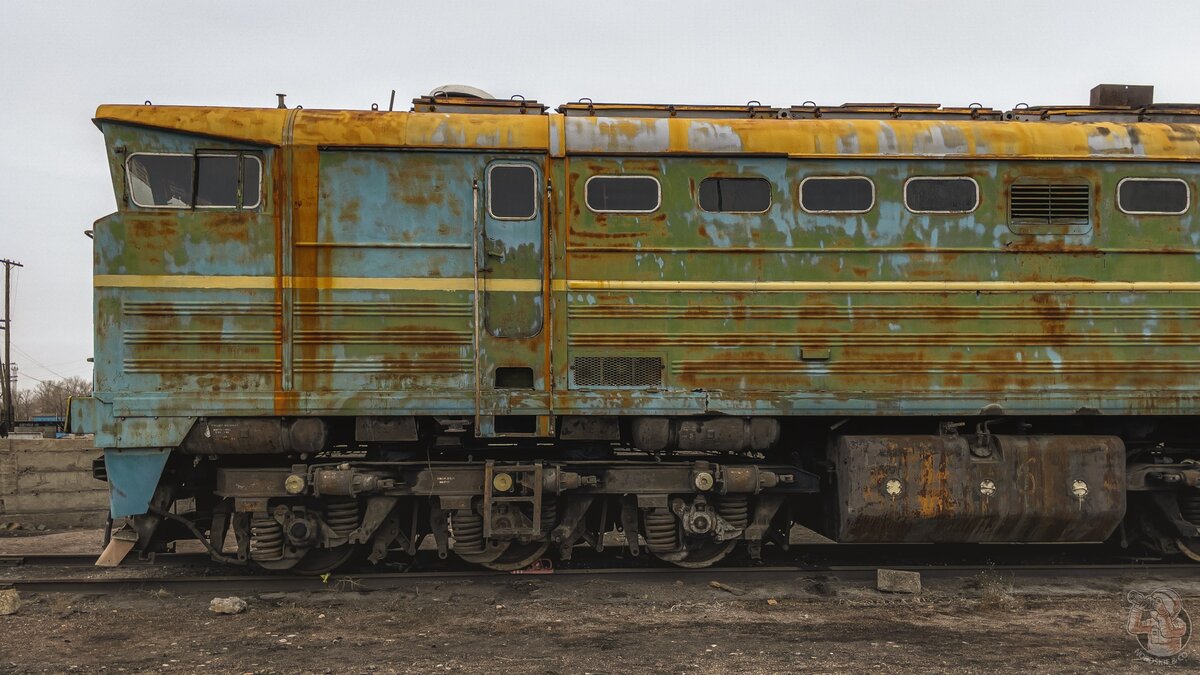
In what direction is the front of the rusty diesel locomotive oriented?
to the viewer's left

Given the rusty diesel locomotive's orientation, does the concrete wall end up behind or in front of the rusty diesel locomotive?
in front
